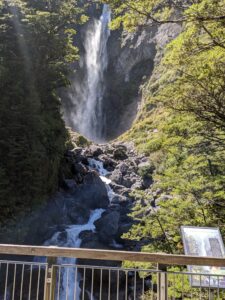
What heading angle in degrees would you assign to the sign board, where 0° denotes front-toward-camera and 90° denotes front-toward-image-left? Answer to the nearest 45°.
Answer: approximately 0°

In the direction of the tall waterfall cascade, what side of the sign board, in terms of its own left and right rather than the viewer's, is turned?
back

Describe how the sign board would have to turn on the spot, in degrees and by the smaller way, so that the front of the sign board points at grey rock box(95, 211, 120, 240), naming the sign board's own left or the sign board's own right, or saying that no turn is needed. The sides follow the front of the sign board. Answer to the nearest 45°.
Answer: approximately 180°

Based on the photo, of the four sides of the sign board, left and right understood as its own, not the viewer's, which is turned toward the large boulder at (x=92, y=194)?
back
